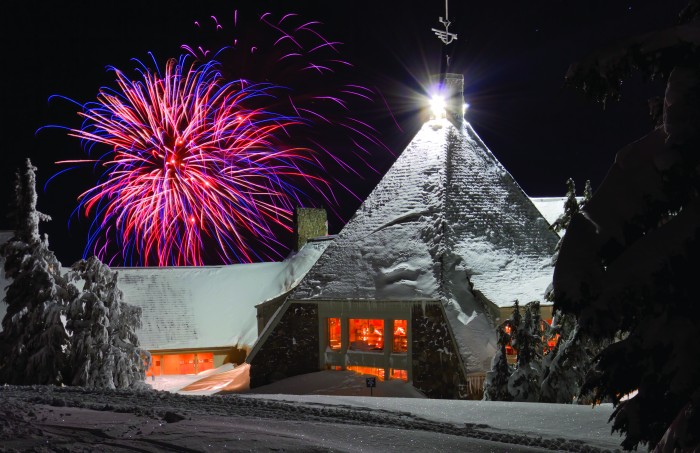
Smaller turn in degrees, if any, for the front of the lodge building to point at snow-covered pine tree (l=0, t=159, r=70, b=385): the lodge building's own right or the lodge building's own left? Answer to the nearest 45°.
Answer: approximately 90° to the lodge building's own right

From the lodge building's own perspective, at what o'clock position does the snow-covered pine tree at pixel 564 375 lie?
The snow-covered pine tree is roughly at 11 o'clock from the lodge building.

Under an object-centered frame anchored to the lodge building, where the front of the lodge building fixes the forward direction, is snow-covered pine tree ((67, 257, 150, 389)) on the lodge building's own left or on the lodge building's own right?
on the lodge building's own right

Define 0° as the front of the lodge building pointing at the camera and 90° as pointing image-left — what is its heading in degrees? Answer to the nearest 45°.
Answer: approximately 0°

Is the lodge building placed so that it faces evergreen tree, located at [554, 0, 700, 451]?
yes
